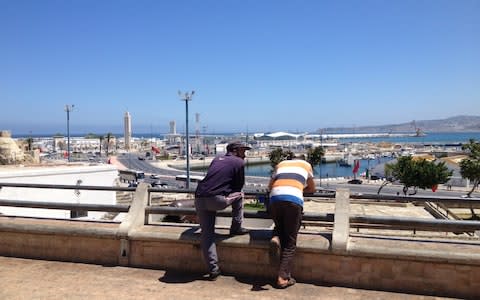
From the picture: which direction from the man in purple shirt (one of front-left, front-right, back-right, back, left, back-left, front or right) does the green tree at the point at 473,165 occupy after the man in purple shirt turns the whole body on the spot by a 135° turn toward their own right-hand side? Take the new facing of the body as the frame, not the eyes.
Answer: back-left

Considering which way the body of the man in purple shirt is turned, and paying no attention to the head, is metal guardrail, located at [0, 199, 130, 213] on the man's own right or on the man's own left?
on the man's own left

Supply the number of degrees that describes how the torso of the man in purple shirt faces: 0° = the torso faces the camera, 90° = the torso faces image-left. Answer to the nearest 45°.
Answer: approximately 225°

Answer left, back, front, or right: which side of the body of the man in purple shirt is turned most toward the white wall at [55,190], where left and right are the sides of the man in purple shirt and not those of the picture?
left

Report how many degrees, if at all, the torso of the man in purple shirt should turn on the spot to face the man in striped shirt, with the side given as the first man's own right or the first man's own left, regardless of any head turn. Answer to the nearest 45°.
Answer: approximately 90° to the first man's own right

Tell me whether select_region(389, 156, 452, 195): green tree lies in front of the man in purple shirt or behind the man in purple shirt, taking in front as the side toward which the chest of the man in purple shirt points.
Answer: in front
